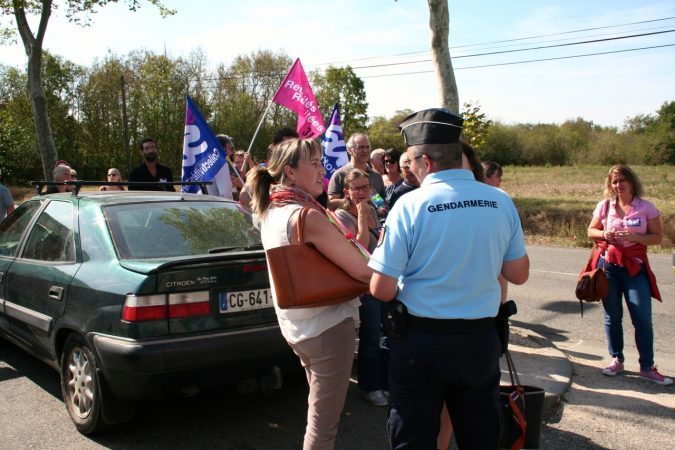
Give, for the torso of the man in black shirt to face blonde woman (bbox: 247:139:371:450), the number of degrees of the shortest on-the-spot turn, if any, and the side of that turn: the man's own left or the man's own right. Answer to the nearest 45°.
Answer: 0° — they already face them

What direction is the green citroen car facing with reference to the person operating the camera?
facing away from the viewer and to the left of the viewer

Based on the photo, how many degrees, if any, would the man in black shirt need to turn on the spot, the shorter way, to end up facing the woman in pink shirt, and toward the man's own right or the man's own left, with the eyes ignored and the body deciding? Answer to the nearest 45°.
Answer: approximately 45° to the man's own left

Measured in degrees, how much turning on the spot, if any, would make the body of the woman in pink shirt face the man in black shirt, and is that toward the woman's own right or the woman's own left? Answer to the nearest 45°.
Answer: approximately 90° to the woman's own right

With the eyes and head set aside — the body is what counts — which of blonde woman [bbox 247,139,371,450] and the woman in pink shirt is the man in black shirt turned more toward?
the blonde woman

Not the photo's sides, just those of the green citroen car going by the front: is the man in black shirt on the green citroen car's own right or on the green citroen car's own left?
on the green citroen car's own right

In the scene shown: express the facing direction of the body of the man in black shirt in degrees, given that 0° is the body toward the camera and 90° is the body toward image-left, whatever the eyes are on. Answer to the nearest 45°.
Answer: approximately 0°

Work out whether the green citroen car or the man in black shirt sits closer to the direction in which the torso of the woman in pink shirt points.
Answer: the green citroen car

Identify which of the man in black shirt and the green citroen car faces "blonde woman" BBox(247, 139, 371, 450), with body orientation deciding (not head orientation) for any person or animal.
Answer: the man in black shirt

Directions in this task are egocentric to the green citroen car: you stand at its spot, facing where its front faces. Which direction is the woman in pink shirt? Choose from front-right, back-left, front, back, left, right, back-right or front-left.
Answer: back-right

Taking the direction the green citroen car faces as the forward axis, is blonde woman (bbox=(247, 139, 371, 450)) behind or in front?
behind

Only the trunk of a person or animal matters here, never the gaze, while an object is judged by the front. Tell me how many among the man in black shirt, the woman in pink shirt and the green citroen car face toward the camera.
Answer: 2

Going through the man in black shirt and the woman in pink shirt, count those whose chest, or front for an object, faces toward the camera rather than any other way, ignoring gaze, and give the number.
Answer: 2

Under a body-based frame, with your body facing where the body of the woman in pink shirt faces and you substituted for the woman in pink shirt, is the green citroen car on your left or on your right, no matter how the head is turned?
on your right
